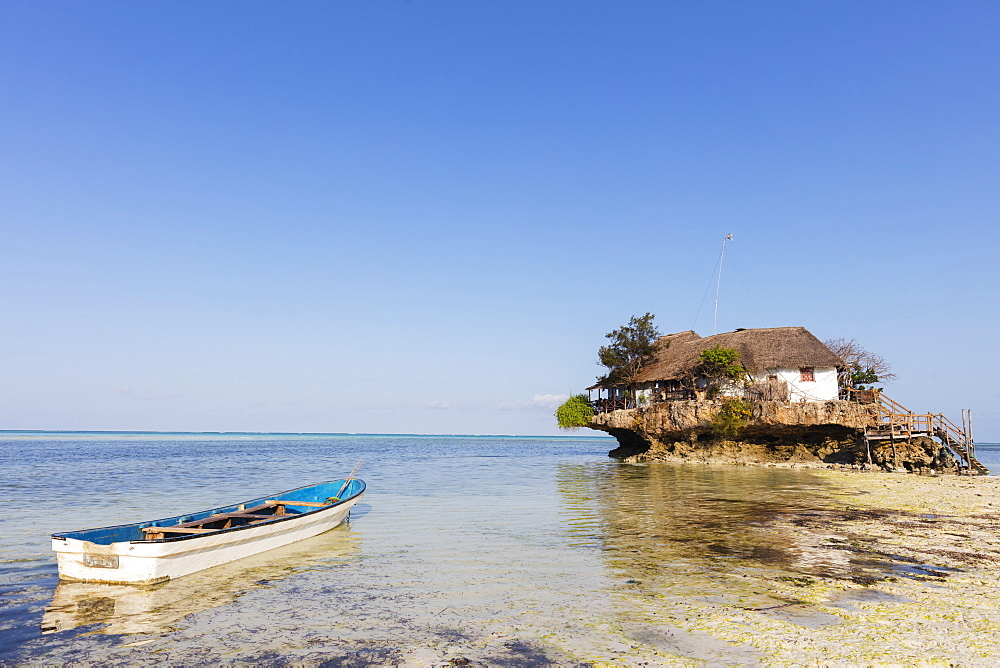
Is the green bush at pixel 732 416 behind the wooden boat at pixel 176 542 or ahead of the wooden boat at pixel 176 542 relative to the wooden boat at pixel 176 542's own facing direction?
ahead

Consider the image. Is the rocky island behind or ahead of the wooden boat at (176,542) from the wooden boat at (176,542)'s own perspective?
ahead

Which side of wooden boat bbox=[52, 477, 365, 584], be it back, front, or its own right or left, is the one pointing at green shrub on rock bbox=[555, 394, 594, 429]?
front

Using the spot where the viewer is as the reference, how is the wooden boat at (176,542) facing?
facing away from the viewer and to the right of the viewer

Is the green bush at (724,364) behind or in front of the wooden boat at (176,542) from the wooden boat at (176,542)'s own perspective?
in front
